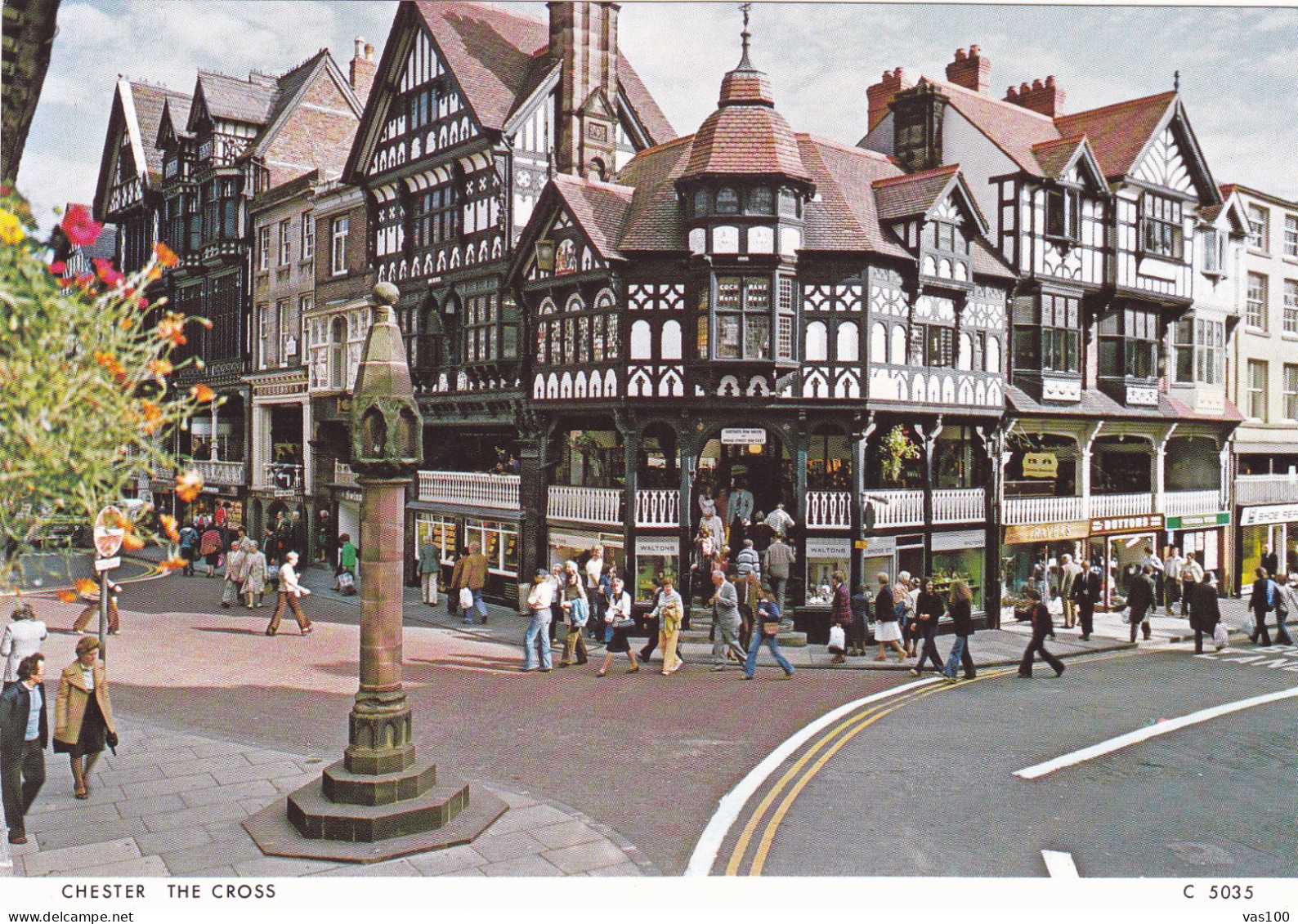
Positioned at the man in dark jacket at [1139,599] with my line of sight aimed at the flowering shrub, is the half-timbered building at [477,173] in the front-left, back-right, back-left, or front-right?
front-right

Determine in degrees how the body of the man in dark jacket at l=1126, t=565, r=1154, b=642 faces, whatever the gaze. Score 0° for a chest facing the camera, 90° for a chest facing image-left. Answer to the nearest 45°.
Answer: approximately 225°

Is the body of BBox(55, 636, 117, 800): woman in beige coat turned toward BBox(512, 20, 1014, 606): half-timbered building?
no

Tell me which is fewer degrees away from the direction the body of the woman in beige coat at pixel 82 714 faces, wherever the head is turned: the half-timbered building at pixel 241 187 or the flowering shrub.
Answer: the flowering shrub

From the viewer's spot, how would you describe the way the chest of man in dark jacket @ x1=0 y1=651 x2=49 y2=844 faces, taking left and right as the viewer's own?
facing the viewer and to the right of the viewer

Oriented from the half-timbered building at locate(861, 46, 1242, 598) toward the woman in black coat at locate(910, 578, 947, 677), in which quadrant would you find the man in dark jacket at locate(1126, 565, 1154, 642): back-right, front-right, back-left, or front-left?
front-left

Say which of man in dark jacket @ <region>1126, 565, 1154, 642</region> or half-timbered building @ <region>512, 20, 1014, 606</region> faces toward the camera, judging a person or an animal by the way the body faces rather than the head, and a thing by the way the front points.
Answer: the half-timbered building

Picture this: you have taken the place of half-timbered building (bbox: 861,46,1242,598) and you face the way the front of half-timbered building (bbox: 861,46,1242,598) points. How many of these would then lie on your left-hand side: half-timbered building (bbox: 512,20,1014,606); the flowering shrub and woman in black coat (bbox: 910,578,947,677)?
0

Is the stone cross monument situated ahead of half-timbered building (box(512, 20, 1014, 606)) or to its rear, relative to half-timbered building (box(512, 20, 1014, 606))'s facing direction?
ahead

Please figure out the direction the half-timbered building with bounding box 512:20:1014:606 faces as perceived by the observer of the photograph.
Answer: facing the viewer
